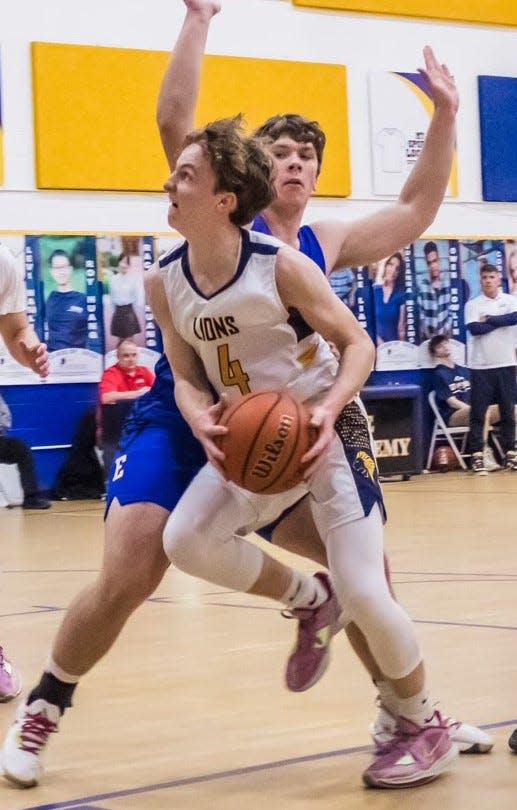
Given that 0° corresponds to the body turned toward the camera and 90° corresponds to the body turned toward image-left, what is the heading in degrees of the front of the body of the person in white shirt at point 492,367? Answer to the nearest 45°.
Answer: approximately 0°

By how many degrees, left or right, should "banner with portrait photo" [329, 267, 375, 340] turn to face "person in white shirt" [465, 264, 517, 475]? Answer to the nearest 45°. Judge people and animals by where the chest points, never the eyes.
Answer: approximately 90° to its left

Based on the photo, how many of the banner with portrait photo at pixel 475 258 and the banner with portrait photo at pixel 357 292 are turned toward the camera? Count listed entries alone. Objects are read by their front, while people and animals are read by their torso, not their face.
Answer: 2

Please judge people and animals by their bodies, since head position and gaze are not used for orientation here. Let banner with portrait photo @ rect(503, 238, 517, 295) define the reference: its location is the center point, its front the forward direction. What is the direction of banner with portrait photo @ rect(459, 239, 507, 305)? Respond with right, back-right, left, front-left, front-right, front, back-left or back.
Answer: front-right

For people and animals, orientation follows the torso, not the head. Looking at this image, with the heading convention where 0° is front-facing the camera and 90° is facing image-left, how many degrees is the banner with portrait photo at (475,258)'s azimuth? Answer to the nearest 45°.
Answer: approximately 0°

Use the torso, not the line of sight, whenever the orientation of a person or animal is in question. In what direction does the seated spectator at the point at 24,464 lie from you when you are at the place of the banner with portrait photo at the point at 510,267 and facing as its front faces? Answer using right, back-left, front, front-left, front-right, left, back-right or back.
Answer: front-right
